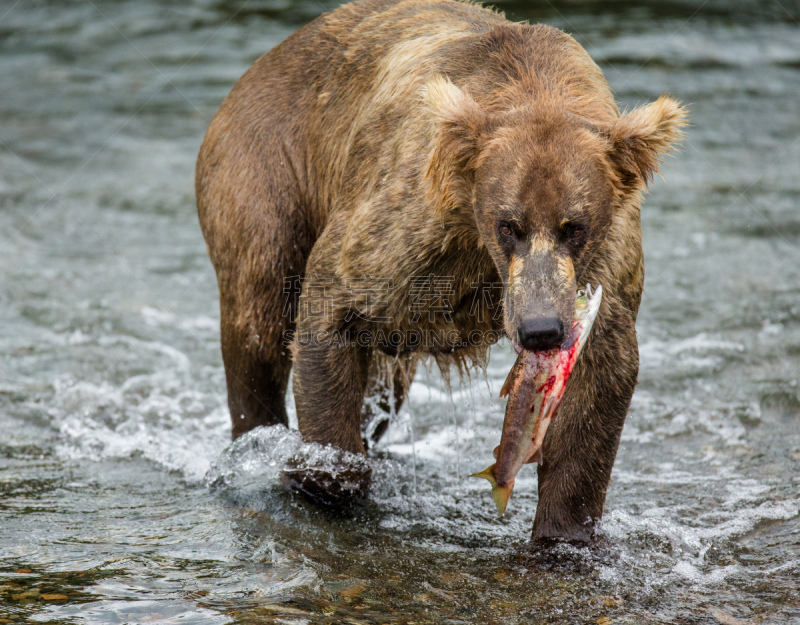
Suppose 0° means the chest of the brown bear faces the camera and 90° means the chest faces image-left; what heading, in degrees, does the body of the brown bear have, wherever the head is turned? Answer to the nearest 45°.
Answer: approximately 315°
